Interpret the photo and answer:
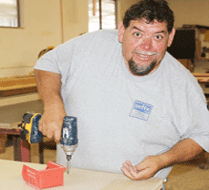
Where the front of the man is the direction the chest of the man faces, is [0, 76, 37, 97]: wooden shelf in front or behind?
behind

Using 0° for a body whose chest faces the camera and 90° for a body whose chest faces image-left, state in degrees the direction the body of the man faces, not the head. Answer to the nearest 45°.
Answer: approximately 0°
